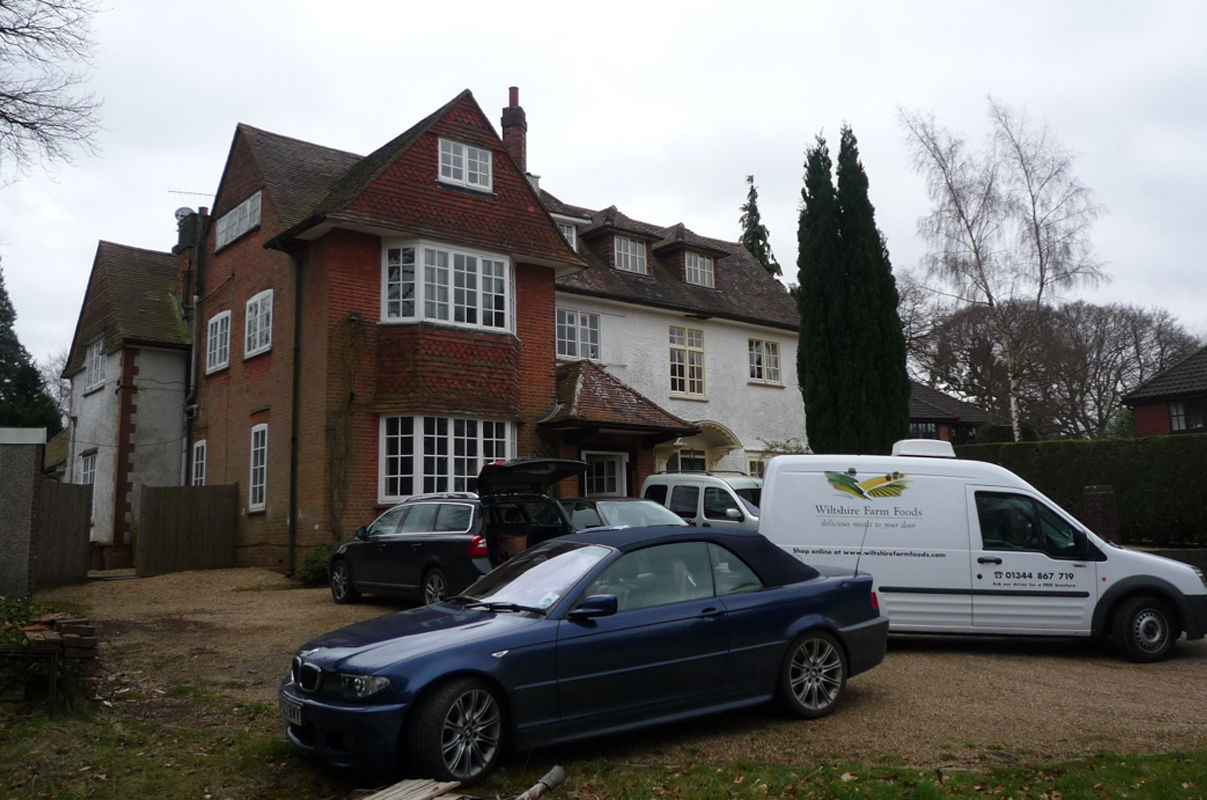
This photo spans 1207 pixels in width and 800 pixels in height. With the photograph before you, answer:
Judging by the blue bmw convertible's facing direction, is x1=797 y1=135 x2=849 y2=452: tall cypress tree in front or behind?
behind

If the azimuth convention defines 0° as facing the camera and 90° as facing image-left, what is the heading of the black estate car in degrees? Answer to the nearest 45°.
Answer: approximately 135°

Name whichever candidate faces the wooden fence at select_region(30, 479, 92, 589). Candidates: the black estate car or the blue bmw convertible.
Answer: the black estate car

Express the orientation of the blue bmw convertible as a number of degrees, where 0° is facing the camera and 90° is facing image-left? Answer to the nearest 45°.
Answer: approximately 45°

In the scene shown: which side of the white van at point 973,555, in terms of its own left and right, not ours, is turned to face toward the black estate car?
back

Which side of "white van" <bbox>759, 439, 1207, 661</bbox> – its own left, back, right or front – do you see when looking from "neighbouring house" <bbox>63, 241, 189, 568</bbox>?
back

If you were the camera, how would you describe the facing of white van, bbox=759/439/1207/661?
facing to the right of the viewer

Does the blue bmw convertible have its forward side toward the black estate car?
no

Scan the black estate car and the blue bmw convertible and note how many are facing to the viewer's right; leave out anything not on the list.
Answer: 0

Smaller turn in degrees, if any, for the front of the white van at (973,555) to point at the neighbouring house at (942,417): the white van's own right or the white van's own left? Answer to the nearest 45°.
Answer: approximately 90° to the white van's own left

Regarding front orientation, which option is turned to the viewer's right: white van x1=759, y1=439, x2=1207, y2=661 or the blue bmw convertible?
the white van

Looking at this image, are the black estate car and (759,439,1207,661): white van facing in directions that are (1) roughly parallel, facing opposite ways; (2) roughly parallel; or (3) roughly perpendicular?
roughly parallel, facing opposite ways

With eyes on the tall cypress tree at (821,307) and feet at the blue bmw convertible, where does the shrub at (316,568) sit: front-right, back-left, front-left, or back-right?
front-left

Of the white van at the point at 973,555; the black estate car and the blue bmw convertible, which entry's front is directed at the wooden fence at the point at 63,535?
the black estate car

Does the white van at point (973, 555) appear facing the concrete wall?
no

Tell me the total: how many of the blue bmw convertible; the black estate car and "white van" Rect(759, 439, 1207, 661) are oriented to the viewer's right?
1

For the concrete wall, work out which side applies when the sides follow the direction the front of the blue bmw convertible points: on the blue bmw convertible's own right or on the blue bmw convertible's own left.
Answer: on the blue bmw convertible's own right
